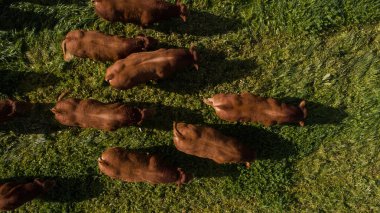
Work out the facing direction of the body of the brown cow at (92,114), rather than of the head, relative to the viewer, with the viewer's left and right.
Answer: facing to the right of the viewer

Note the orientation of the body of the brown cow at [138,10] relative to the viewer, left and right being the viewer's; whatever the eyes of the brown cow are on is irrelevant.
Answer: facing to the right of the viewer

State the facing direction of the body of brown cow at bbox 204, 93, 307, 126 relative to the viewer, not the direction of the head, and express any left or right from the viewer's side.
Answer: facing to the right of the viewer

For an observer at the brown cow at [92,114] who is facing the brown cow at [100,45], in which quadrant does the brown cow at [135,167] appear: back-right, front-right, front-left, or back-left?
back-right

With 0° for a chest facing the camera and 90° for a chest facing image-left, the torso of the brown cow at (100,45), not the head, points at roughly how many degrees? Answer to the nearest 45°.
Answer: approximately 270°

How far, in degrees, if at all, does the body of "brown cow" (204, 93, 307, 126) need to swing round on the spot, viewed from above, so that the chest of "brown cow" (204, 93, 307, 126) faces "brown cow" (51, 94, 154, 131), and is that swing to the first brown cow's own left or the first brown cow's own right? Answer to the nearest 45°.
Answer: approximately 180°

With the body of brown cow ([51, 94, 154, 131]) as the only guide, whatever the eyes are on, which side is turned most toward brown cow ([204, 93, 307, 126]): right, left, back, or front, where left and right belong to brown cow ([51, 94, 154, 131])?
front

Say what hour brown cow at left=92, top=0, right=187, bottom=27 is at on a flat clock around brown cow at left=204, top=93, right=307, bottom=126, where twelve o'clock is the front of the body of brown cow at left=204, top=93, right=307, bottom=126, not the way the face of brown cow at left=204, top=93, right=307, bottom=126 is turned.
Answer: brown cow at left=92, top=0, right=187, bottom=27 is roughly at 6 o'clock from brown cow at left=204, top=93, right=307, bottom=126.

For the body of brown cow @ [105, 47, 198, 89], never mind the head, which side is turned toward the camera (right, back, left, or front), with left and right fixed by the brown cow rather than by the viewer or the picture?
right

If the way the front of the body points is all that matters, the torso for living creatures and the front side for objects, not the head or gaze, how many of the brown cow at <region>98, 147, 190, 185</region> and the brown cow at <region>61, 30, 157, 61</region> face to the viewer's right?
2

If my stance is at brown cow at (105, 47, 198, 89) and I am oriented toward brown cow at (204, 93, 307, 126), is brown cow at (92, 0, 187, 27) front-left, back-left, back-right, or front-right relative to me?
back-left
